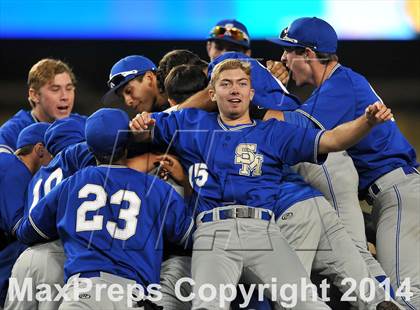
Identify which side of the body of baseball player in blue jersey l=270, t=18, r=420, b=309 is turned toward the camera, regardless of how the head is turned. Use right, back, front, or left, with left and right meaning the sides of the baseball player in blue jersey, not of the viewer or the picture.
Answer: left

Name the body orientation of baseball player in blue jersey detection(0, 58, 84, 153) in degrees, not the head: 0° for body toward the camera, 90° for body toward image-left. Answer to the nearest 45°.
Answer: approximately 315°

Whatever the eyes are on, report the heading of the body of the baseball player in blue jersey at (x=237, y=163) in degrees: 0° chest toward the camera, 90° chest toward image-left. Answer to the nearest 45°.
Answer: approximately 0°

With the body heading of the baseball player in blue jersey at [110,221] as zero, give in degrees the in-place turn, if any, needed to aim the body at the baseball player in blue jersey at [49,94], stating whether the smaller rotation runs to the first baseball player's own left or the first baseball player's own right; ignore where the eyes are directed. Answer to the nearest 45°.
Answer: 0° — they already face them

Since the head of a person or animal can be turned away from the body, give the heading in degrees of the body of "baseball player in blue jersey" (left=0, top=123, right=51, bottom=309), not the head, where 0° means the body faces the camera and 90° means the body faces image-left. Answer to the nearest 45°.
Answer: approximately 225°

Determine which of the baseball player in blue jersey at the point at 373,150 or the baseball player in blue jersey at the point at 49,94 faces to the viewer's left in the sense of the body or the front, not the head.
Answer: the baseball player in blue jersey at the point at 373,150

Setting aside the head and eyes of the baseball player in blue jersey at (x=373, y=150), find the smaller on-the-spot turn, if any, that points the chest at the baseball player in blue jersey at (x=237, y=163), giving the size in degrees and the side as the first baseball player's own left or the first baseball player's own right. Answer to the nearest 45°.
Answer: approximately 45° to the first baseball player's own left

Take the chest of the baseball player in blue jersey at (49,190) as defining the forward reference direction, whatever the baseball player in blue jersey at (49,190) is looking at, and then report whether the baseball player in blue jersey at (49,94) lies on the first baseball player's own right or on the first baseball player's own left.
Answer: on the first baseball player's own left
